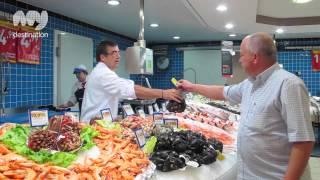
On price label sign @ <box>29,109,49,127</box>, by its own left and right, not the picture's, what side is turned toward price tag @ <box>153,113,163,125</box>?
left

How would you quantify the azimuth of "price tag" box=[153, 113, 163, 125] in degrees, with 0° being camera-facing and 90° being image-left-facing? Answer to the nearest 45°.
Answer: approximately 0°

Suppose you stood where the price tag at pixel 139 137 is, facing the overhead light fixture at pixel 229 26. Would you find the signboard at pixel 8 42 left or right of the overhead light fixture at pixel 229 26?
left

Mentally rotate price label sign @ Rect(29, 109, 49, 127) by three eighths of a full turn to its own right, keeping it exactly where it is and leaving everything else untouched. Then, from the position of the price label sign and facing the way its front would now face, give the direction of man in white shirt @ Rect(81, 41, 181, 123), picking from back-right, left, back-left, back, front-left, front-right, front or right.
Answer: right

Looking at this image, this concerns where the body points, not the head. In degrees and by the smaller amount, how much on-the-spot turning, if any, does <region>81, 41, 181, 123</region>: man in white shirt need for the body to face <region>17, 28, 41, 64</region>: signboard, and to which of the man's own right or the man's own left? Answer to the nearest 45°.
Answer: approximately 135° to the man's own left

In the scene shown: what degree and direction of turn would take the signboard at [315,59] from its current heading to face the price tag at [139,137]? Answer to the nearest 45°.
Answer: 0° — it already faces it

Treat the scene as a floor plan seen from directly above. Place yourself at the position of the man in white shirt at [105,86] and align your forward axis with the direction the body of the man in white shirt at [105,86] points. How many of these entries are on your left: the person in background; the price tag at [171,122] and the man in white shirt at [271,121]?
1

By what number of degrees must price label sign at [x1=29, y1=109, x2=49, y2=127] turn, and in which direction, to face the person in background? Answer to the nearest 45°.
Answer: approximately 180°

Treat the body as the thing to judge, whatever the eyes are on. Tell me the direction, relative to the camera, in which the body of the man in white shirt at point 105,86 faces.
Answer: to the viewer's right

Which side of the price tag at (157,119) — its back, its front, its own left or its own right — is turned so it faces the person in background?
back
